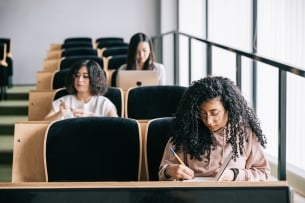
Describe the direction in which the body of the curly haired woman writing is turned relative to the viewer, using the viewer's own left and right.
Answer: facing the viewer

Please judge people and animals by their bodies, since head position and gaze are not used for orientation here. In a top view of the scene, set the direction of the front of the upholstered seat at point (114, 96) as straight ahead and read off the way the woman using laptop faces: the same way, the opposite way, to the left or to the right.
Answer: the same way

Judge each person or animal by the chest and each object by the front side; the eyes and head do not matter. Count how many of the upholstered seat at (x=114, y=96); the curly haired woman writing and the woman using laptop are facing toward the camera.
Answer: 3

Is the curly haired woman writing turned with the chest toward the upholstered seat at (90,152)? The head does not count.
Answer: no

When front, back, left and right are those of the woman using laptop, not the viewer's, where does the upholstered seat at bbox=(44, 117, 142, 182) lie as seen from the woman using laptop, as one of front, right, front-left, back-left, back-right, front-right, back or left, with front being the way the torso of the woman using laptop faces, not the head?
front

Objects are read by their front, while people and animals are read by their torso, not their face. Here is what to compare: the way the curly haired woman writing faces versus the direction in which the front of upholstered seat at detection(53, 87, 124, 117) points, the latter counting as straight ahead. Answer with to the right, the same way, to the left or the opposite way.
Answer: the same way

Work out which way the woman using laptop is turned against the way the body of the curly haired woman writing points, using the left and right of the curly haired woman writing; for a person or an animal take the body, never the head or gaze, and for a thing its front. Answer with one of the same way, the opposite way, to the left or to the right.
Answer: the same way

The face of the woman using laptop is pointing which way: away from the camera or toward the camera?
toward the camera

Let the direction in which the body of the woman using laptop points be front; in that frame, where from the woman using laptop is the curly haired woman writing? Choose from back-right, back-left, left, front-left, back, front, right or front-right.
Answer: front

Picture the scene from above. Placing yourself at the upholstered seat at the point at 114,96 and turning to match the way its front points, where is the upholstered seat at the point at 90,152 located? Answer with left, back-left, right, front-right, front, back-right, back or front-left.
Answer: front

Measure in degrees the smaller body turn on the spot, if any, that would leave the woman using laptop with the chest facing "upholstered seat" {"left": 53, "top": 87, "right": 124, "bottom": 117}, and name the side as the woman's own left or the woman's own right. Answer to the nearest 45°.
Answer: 0° — they already face it

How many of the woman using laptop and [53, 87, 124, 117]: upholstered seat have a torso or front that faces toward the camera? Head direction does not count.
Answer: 2

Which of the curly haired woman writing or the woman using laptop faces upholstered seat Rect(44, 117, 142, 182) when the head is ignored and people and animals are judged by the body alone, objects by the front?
the woman using laptop

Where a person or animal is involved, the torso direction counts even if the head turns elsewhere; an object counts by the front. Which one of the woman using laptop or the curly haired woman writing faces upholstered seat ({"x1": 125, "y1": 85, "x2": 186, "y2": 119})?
the woman using laptop

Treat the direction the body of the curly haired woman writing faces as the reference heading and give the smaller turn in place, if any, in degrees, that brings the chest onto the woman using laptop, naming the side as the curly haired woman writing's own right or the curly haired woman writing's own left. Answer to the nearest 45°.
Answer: approximately 180°
